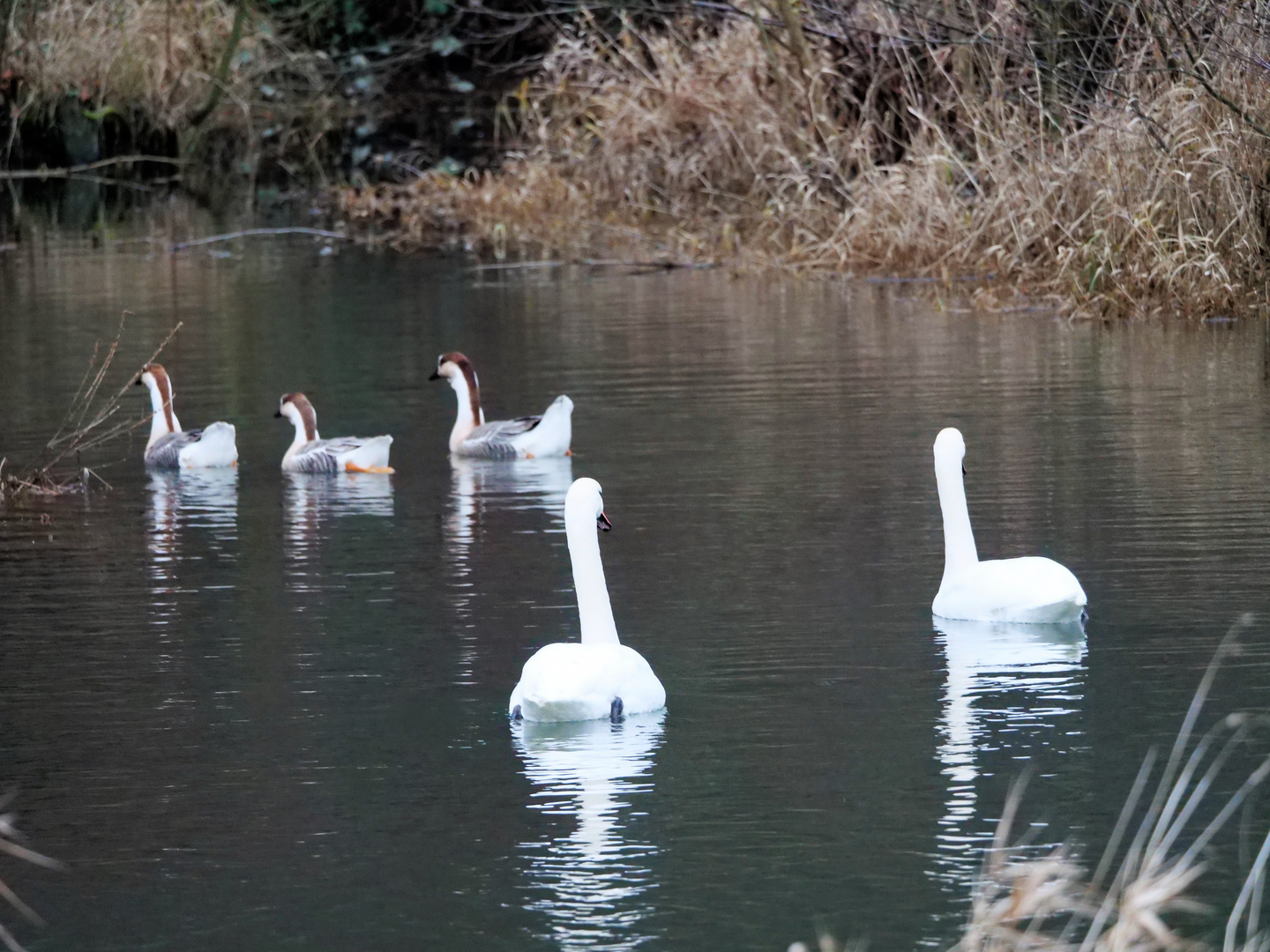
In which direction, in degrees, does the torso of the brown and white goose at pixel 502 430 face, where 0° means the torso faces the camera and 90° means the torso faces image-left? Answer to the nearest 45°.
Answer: approximately 90°

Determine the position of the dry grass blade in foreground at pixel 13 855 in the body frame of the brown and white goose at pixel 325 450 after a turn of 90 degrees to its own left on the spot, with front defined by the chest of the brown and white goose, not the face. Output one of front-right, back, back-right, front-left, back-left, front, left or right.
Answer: front

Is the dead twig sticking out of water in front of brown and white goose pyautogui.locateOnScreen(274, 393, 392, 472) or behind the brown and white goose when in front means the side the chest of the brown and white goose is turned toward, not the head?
in front

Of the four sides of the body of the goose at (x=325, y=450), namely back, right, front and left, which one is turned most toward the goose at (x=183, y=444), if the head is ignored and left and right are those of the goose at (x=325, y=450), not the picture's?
front

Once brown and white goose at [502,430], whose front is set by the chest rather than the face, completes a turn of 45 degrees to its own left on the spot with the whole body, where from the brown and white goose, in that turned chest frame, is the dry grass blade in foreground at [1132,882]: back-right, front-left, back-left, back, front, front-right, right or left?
front-left

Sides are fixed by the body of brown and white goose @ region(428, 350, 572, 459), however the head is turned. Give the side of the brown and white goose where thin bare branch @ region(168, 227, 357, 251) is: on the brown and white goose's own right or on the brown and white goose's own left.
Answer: on the brown and white goose's own right

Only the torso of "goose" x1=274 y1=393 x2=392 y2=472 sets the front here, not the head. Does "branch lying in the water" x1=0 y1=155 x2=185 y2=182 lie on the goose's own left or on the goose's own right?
on the goose's own right

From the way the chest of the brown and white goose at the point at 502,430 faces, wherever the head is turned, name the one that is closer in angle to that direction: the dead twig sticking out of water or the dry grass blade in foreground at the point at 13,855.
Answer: the dead twig sticking out of water

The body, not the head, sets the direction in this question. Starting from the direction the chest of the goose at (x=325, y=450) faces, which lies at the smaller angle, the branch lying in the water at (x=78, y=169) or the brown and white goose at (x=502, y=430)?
the branch lying in the water

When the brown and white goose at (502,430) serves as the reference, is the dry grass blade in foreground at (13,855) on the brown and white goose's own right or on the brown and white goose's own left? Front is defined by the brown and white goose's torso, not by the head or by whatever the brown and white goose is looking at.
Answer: on the brown and white goose's own left

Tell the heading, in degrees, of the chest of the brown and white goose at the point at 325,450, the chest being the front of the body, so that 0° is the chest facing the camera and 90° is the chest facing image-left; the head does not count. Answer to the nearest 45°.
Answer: approximately 90°

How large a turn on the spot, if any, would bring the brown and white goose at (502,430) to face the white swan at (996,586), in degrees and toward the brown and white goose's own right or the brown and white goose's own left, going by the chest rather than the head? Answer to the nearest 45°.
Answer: approximately 90° to the brown and white goose's own left
